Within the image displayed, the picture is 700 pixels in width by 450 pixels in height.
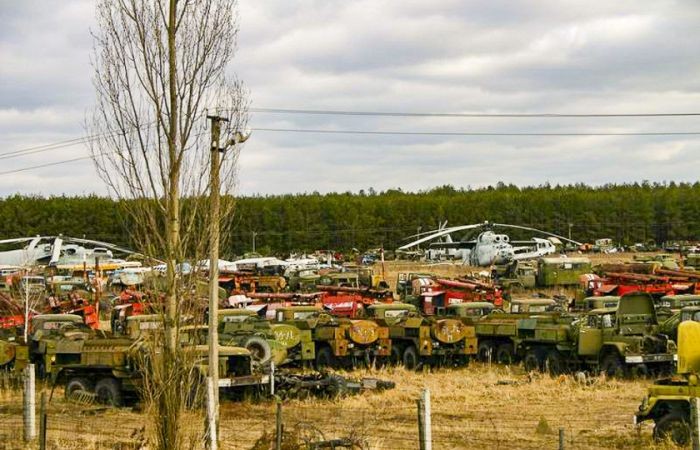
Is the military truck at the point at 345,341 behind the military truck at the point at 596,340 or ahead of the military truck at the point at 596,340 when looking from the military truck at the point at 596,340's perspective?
behind

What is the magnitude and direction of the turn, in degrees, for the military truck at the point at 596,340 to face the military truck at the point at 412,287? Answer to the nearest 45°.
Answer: approximately 135° to its left
